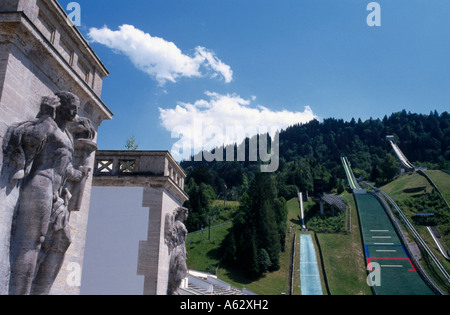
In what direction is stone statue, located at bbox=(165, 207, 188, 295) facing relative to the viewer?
to the viewer's right

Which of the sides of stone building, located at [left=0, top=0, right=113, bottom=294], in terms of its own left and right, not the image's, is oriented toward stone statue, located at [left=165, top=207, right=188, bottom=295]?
left

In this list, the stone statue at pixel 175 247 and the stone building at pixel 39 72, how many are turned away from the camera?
0

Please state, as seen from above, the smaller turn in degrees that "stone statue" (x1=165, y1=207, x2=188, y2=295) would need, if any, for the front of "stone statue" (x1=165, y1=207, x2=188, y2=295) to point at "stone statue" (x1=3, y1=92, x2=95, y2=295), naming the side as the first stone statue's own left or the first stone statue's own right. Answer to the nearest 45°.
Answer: approximately 90° to the first stone statue's own right

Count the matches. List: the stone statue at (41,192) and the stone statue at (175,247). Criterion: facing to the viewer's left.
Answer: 0

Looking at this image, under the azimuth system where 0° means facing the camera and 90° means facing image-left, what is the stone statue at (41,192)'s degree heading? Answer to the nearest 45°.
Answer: approximately 315°
